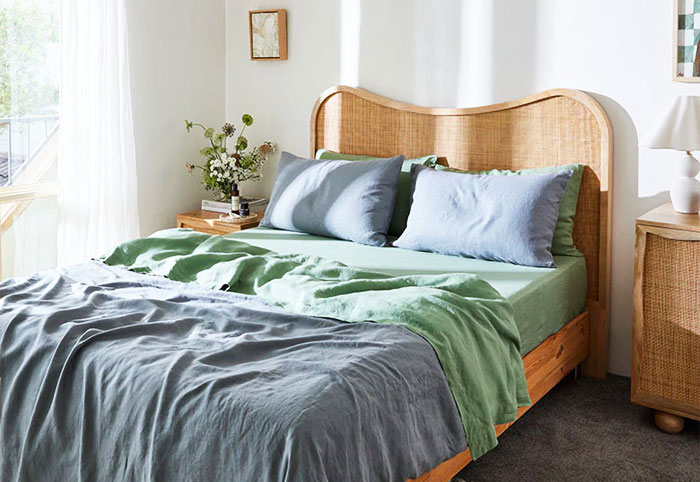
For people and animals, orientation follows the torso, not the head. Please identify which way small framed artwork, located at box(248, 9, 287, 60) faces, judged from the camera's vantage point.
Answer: facing the viewer and to the left of the viewer

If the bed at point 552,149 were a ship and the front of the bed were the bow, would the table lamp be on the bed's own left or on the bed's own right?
on the bed's own left

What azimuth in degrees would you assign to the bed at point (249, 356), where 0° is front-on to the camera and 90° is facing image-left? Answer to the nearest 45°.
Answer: approximately 45°

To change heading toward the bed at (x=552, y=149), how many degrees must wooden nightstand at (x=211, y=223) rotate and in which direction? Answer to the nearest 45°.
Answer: approximately 90° to its left

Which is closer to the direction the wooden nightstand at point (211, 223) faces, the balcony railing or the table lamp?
the balcony railing

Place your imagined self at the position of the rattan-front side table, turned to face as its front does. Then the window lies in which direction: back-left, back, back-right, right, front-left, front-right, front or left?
front-right

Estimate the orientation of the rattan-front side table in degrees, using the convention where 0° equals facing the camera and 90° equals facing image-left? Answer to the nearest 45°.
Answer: approximately 45°
